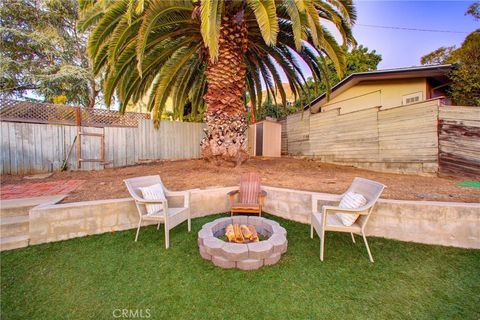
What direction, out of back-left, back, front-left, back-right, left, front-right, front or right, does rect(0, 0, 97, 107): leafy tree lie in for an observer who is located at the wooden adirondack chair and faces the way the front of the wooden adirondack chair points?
back-right

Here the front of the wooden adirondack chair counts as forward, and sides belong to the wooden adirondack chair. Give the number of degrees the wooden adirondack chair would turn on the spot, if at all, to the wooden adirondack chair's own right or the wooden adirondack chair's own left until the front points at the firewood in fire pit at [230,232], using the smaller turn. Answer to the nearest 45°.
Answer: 0° — it already faces it

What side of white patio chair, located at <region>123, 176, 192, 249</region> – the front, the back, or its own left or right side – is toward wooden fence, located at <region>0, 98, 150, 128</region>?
back

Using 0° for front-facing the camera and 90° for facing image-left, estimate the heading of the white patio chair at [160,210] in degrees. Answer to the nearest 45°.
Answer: approximately 315°

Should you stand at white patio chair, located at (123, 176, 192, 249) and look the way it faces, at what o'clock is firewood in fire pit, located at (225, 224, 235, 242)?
The firewood in fire pit is roughly at 12 o'clock from the white patio chair.

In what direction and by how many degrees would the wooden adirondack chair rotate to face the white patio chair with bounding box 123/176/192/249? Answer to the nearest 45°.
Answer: approximately 45° to its right

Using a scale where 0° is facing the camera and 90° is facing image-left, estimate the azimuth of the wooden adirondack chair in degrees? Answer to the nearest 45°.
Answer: approximately 0°

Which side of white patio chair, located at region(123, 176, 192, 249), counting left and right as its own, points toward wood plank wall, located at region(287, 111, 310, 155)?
left
